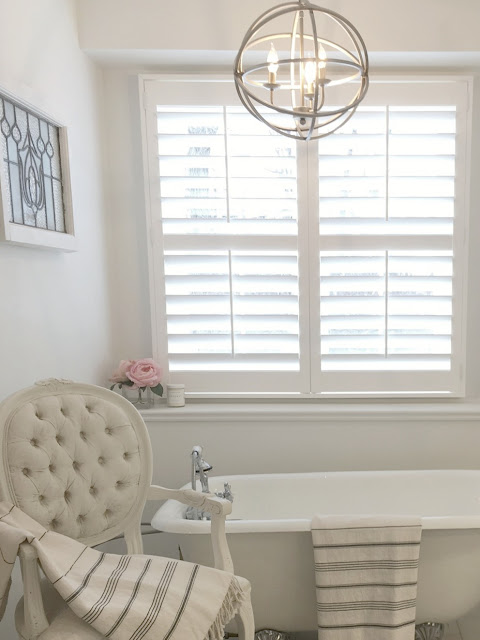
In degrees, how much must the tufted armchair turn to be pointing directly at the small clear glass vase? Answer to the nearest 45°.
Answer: approximately 135° to its left

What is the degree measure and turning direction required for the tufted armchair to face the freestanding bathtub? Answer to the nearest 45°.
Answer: approximately 45° to its left

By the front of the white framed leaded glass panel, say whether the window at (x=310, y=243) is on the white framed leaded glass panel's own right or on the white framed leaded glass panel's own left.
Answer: on the white framed leaded glass panel's own left

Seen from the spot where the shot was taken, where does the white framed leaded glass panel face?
facing the viewer and to the right of the viewer

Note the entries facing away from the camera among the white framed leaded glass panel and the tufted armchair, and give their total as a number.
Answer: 0

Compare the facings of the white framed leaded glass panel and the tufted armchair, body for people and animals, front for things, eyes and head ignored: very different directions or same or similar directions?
same or similar directions

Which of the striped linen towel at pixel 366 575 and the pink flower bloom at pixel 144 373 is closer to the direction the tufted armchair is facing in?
the striped linen towel

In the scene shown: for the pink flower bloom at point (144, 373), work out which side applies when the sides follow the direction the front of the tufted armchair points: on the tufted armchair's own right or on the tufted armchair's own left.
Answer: on the tufted armchair's own left

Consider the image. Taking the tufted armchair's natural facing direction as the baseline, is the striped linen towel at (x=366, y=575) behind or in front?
in front
